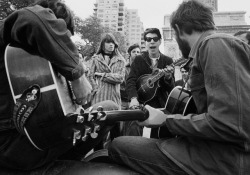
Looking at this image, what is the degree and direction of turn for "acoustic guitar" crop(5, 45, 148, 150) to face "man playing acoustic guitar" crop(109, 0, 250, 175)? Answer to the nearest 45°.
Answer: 0° — it already faces them

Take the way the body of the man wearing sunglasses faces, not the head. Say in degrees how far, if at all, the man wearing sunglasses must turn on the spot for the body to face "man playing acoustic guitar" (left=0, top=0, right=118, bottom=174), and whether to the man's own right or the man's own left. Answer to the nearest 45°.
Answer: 0° — they already face them

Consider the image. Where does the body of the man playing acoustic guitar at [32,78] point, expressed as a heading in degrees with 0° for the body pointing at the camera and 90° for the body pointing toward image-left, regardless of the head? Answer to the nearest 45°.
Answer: approximately 270°

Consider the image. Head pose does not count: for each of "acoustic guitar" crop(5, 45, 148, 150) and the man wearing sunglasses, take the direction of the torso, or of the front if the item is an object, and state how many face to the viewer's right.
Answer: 1

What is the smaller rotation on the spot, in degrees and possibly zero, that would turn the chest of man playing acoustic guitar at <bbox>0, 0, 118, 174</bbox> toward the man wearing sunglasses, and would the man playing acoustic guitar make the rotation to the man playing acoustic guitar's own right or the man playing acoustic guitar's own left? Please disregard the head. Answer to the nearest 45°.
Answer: approximately 45° to the man playing acoustic guitar's own left

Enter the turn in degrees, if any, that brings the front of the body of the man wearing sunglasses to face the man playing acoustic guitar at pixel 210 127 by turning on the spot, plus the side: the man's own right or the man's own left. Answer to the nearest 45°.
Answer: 0° — they already face them

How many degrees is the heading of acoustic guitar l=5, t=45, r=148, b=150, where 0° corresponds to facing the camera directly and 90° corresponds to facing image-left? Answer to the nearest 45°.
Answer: approximately 270°

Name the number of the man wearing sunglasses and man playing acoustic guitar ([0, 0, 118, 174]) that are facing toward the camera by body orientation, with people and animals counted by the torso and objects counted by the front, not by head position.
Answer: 1

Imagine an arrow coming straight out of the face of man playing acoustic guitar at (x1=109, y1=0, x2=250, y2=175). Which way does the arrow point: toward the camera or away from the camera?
away from the camera

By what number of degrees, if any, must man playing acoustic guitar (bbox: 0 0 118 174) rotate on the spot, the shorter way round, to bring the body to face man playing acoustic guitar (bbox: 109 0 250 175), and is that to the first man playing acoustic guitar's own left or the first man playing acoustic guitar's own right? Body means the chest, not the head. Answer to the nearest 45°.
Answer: approximately 45° to the first man playing acoustic guitar's own right

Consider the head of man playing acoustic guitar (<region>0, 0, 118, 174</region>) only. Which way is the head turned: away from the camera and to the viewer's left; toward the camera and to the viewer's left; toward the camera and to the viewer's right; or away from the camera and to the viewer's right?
away from the camera and to the viewer's right
